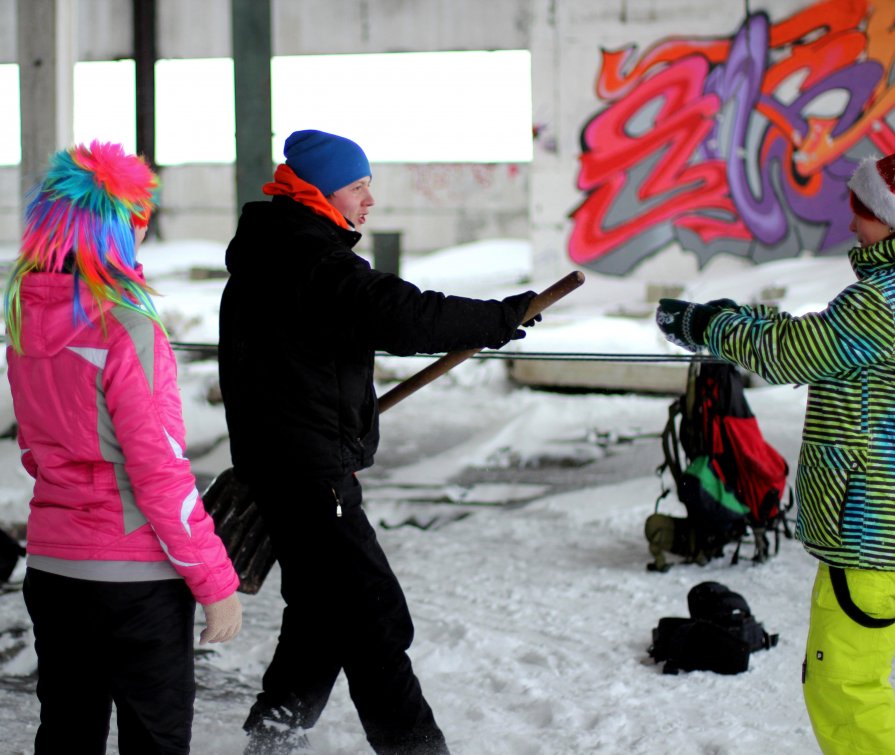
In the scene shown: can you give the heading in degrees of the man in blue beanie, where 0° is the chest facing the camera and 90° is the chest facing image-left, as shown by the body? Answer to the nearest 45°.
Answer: approximately 270°

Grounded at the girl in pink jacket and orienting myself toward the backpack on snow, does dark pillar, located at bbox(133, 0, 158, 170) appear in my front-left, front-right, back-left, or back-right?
front-left

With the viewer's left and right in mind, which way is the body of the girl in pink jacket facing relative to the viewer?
facing away from the viewer and to the right of the viewer

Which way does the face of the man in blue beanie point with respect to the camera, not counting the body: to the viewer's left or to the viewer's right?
to the viewer's right

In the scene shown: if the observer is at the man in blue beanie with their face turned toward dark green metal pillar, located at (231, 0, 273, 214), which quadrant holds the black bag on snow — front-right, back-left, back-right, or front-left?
front-right

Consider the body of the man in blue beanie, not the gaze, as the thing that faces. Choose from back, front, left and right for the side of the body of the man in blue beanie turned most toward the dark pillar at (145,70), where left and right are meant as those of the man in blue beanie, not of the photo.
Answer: left

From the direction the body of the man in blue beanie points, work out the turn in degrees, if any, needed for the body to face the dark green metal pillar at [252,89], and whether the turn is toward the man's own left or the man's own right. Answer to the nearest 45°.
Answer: approximately 90° to the man's own left

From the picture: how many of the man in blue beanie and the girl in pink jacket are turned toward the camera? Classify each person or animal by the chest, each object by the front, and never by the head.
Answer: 0
